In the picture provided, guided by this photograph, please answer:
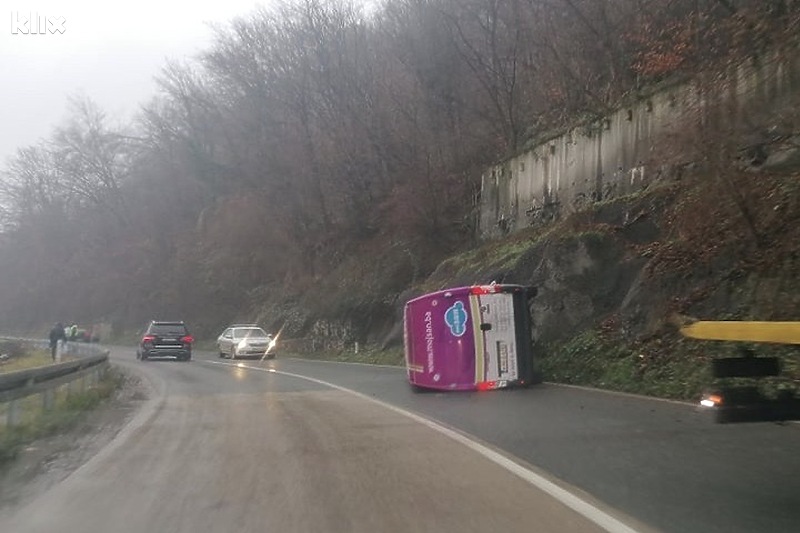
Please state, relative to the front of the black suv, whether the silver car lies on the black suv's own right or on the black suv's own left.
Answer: on the black suv's own right

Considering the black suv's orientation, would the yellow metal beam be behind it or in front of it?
behind

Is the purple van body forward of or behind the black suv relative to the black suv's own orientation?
behind

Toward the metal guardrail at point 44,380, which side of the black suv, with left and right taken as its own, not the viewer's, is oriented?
back

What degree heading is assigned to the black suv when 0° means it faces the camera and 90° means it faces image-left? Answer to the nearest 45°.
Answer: approximately 180°
